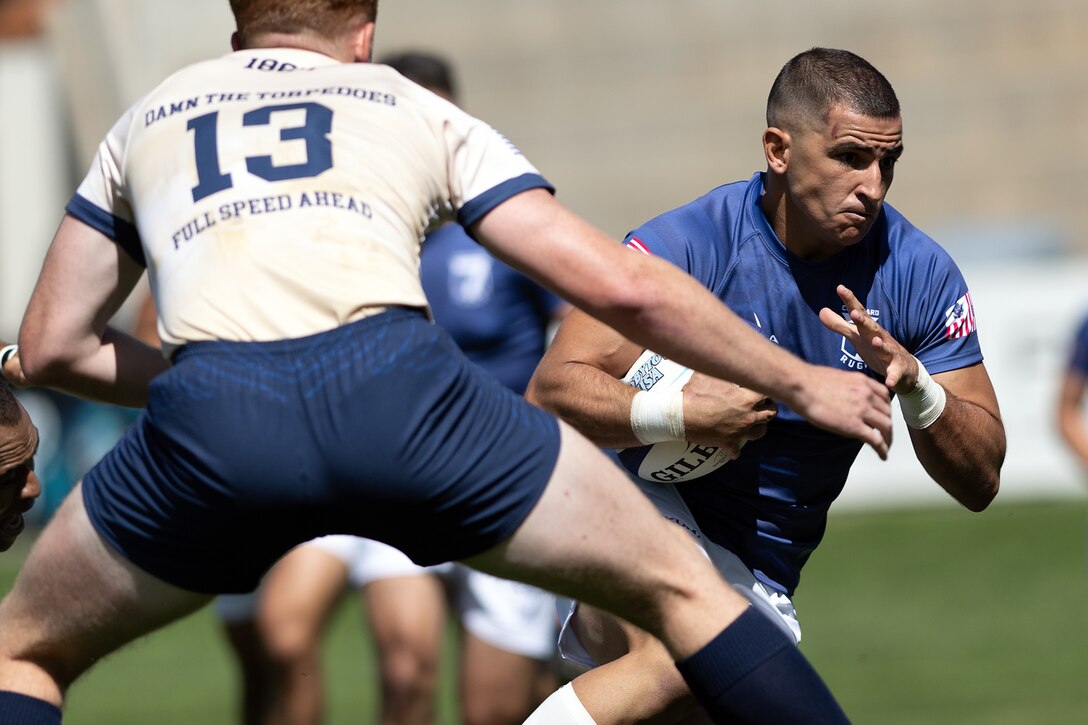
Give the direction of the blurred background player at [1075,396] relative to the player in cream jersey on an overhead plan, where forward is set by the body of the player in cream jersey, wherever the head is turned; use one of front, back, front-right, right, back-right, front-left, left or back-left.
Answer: front-right

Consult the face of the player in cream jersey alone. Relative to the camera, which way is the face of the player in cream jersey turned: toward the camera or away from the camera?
away from the camera

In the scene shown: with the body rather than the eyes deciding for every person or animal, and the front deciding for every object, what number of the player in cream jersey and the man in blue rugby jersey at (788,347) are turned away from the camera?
1

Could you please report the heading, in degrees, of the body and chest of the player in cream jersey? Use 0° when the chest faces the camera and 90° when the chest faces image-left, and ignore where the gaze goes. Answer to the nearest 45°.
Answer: approximately 180°

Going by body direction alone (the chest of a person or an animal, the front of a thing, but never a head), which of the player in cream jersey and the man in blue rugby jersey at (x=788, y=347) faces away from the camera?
the player in cream jersey
